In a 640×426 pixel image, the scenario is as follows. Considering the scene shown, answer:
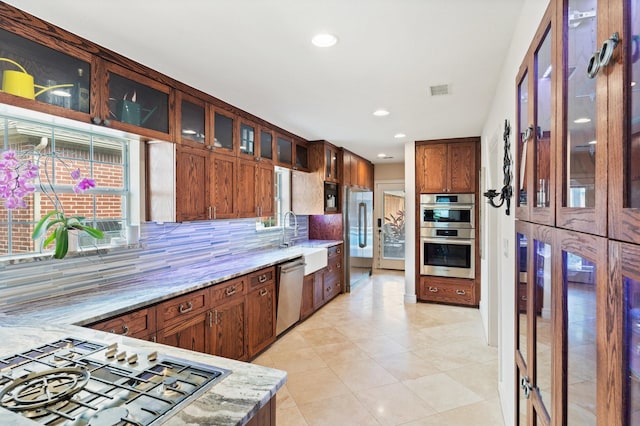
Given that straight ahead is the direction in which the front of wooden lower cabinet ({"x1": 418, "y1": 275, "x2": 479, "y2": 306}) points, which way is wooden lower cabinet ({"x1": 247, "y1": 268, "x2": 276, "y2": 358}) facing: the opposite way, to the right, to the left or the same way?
to the left

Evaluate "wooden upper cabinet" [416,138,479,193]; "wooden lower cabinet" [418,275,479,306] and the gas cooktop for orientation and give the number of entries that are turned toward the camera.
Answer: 2

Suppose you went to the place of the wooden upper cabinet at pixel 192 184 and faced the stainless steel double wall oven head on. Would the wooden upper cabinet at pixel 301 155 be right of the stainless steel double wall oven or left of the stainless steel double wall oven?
left

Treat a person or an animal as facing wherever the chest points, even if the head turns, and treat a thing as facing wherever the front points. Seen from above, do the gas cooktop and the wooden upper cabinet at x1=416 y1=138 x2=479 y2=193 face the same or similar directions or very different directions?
very different directions

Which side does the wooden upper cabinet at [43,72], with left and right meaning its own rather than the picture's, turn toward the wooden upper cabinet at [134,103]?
left

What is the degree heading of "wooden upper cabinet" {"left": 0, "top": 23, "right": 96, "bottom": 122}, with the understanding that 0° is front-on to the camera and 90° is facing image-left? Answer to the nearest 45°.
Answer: approximately 315°

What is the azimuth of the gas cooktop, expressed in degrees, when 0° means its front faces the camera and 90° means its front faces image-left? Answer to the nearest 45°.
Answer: approximately 225°

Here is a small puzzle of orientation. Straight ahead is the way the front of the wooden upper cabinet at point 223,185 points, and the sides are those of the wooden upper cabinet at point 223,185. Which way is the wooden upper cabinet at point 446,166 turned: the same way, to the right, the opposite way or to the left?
to the right

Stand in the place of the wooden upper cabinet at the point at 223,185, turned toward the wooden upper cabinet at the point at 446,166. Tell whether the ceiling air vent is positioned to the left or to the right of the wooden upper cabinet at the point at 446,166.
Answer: right
